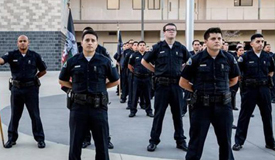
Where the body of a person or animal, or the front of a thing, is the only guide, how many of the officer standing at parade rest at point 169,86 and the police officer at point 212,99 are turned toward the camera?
2

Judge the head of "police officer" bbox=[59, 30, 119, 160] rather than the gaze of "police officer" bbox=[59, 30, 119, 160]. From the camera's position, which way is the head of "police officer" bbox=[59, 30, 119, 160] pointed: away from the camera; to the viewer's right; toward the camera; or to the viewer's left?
toward the camera

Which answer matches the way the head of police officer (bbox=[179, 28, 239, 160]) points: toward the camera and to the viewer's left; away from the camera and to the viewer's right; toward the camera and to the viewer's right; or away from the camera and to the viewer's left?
toward the camera and to the viewer's right

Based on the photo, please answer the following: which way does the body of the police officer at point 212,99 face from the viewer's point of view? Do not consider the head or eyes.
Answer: toward the camera

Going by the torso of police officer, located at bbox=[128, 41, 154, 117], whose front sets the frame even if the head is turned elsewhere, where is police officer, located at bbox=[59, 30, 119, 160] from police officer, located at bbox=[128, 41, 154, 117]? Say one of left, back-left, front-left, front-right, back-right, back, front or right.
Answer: front

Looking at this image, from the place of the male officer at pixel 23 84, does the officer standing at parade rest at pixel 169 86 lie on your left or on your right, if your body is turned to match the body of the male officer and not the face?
on your left

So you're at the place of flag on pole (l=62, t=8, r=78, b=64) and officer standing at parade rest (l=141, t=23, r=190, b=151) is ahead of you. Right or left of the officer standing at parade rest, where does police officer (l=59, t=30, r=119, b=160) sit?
right

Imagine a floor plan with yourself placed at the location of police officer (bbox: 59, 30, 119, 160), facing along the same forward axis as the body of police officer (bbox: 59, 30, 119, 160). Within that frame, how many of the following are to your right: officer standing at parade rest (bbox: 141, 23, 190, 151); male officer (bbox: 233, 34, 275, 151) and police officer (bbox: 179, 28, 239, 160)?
0

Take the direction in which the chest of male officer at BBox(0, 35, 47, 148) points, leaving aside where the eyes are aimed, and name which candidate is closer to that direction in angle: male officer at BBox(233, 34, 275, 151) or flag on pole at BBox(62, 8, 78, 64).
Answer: the male officer

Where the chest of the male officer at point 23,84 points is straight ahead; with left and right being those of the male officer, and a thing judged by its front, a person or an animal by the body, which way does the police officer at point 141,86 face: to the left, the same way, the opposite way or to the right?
the same way

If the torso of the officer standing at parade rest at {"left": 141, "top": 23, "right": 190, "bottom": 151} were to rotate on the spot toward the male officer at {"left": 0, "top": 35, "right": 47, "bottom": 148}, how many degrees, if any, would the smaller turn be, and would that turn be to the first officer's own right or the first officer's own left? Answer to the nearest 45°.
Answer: approximately 90° to the first officer's own right

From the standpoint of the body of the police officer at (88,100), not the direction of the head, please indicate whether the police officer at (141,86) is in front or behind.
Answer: behind

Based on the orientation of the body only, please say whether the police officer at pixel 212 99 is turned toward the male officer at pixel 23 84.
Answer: no

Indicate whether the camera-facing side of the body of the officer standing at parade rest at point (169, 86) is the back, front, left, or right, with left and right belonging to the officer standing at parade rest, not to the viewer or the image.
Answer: front

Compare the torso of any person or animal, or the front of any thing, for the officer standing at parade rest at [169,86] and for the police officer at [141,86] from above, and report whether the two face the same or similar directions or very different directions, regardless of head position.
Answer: same or similar directions

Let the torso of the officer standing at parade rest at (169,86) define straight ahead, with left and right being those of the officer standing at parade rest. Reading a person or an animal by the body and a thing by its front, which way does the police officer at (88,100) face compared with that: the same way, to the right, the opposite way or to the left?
the same way

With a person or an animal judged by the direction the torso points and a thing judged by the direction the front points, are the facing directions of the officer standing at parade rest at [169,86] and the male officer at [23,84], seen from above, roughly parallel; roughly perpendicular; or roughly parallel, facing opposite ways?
roughly parallel
